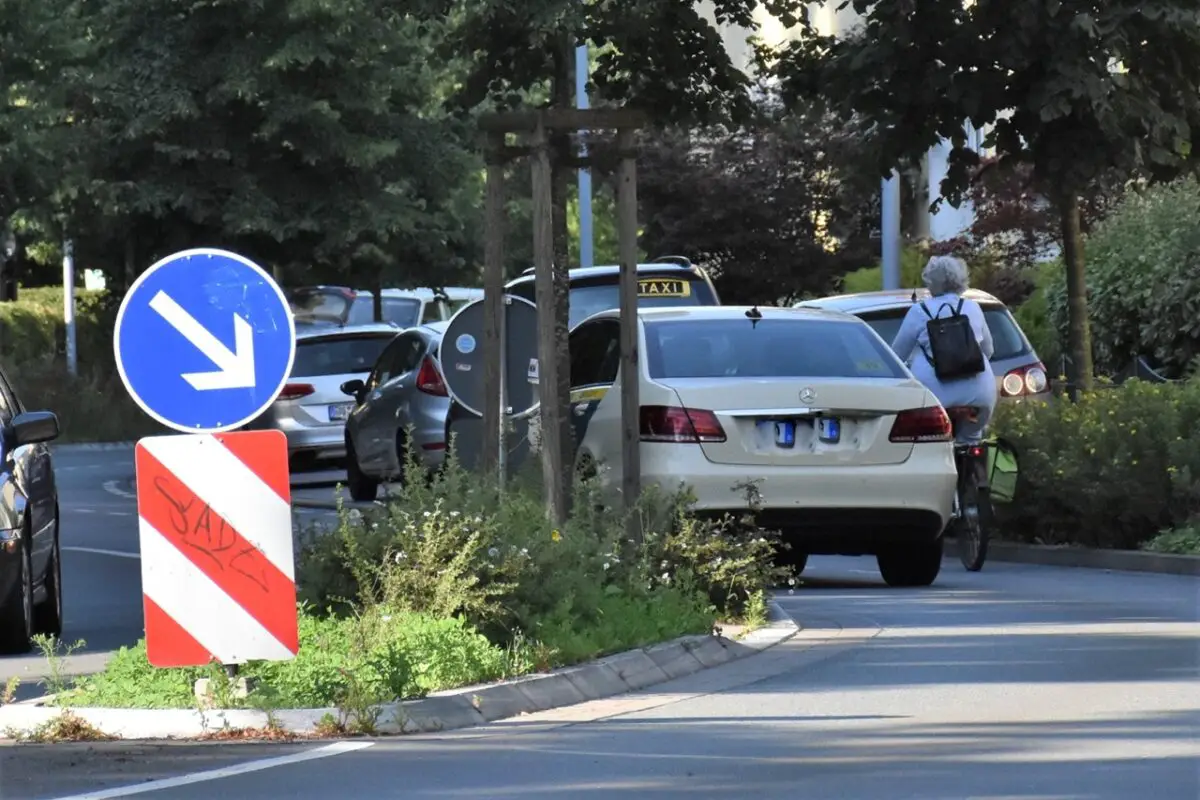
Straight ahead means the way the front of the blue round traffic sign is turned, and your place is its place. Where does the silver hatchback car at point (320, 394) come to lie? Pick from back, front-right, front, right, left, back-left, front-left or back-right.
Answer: back

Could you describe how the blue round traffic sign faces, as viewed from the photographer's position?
facing the viewer

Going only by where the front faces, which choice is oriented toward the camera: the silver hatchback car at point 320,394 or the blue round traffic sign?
the blue round traffic sign

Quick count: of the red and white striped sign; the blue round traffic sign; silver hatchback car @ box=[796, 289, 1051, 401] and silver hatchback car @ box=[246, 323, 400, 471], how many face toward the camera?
2

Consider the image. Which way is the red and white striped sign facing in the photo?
toward the camera

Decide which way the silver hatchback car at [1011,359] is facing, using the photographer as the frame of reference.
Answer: facing away from the viewer and to the left of the viewer

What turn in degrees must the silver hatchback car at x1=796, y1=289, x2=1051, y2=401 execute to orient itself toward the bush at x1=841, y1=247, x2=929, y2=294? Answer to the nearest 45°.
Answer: approximately 45° to its right

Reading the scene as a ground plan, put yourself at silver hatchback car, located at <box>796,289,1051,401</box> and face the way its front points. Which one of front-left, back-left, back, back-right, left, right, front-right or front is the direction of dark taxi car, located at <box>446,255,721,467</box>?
front-left

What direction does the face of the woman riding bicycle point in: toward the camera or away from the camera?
away from the camera

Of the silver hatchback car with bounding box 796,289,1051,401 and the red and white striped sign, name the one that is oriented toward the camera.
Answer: the red and white striped sign
